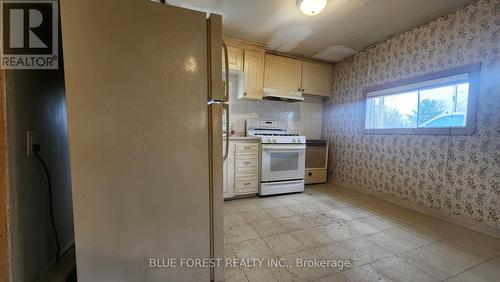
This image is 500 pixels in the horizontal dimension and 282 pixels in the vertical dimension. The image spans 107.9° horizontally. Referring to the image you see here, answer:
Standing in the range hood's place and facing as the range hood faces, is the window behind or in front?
in front

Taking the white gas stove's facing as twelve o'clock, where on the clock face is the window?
The window is roughly at 11 o'clock from the white gas stove.

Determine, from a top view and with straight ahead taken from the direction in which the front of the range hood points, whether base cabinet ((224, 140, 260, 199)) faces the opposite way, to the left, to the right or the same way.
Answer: the same way

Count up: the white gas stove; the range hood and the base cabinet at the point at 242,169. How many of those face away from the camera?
0

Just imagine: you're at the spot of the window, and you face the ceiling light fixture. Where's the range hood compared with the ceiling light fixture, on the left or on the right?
right

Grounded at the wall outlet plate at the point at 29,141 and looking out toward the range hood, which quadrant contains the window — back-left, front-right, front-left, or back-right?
front-right

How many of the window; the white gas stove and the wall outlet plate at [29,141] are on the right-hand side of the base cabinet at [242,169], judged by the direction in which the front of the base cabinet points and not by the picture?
1

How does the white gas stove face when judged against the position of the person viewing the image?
facing the viewer and to the right of the viewer

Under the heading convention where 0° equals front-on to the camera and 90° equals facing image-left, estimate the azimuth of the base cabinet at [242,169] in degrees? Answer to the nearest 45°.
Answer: approximately 315°

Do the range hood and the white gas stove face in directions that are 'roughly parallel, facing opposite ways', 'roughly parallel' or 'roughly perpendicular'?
roughly parallel

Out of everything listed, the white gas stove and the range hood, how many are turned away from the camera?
0

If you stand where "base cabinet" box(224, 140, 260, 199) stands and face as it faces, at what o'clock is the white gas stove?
The white gas stove is roughly at 10 o'clock from the base cabinet.
